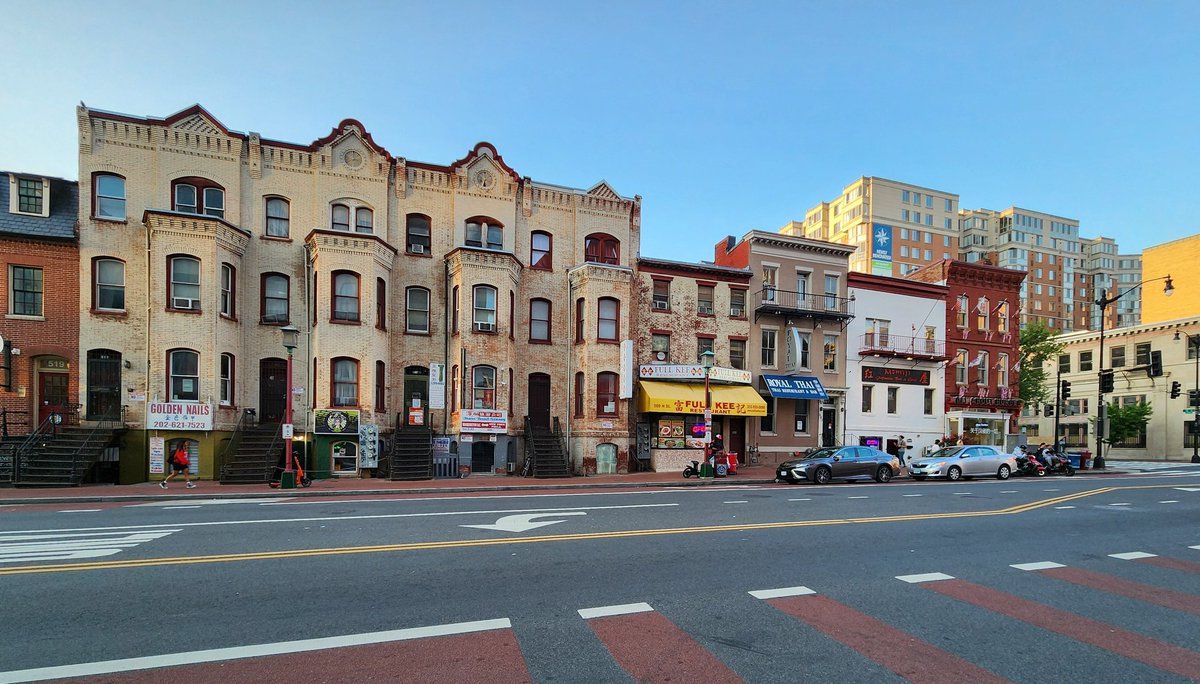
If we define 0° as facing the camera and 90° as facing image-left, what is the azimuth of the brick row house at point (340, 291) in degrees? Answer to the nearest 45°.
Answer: approximately 0°

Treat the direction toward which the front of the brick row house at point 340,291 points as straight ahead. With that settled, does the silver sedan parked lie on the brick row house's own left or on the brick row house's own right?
on the brick row house's own left

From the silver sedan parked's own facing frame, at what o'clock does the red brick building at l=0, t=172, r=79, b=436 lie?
The red brick building is roughly at 12 o'clock from the silver sedan parked.

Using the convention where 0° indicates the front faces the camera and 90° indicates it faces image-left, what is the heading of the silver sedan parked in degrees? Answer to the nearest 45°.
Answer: approximately 45°

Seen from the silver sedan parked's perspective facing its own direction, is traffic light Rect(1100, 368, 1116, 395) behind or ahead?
behind

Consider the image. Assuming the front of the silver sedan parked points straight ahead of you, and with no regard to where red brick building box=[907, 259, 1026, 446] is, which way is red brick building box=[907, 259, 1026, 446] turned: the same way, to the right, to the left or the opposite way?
to the left

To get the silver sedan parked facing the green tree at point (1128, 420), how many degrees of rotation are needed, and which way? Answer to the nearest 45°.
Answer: approximately 135° to its right

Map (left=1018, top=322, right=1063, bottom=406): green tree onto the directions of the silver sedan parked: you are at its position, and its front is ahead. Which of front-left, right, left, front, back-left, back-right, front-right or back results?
back-right

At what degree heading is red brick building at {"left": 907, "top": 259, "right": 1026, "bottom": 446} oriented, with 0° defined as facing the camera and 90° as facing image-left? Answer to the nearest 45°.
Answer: approximately 315°
